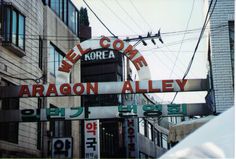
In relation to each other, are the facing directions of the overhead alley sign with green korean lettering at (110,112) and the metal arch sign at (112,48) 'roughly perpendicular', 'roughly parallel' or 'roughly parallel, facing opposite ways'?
roughly parallel

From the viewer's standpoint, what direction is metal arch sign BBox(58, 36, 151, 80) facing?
toward the camera

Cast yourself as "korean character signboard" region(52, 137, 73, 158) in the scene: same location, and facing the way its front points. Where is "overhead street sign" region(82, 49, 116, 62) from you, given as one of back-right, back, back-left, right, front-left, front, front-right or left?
back

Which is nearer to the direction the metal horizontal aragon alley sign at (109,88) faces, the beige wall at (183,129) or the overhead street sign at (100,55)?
the beige wall

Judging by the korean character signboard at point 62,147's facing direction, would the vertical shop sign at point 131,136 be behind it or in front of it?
behind

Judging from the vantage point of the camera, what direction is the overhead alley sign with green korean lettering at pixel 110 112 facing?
facing the viewer

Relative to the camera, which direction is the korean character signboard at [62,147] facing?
toward the camera

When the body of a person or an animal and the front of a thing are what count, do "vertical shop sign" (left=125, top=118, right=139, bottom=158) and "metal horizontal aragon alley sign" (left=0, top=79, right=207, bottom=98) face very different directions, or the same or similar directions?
same or similar directions

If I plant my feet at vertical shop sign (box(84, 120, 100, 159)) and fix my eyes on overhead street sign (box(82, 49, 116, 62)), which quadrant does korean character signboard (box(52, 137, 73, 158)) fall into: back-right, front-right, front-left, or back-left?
back-left

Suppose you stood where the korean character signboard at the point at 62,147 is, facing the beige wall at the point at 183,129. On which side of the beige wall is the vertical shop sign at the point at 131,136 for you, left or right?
left
